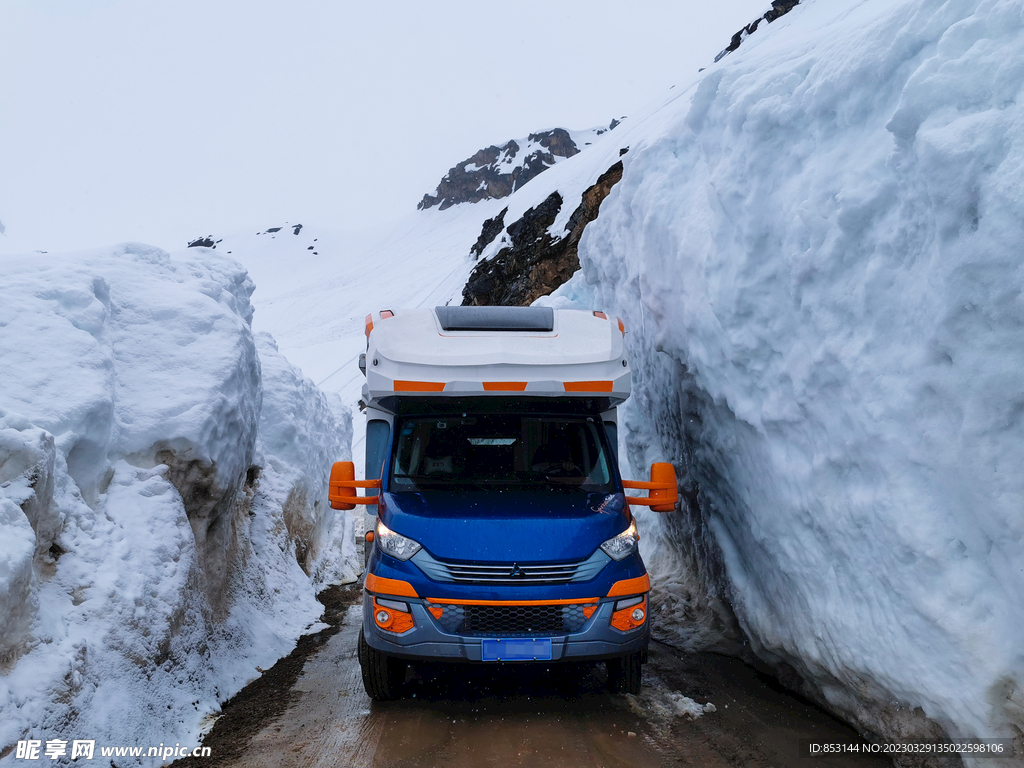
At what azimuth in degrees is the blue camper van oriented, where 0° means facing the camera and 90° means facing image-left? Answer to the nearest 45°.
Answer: approximately 0°

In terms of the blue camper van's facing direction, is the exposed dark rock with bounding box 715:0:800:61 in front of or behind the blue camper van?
behind

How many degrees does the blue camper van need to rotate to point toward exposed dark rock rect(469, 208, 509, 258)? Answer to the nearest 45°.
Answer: approximately 180°

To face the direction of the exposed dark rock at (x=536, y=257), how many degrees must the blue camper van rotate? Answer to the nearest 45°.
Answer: approximately 180°
